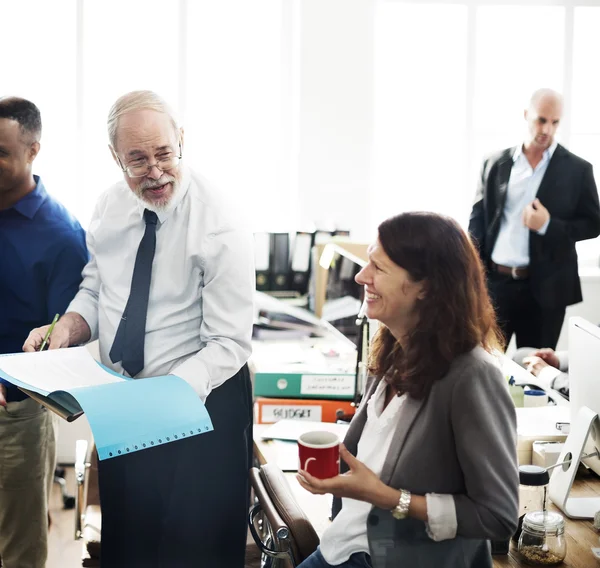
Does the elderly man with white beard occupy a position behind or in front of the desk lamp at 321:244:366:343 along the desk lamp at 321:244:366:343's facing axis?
in front

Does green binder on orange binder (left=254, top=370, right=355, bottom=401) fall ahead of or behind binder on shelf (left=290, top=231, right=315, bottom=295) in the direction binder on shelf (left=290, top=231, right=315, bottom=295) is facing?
ahead

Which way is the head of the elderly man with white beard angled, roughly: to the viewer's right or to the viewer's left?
to the viewer's right

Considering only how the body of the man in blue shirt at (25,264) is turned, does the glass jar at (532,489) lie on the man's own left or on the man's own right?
on the man's own left

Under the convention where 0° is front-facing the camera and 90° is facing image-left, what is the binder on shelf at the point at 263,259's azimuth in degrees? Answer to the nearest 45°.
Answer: approximately 0°

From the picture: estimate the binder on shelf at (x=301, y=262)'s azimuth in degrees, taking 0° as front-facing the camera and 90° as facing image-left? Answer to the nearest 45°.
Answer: approximately 0°

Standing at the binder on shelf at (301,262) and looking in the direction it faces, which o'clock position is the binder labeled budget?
The binder labeled budget is roughly at 12 o'clock from the binder on shelf.

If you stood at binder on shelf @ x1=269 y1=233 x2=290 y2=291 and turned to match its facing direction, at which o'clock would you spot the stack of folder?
The stack of folder is roughly at 12 o'clock from the binder on shelf.
